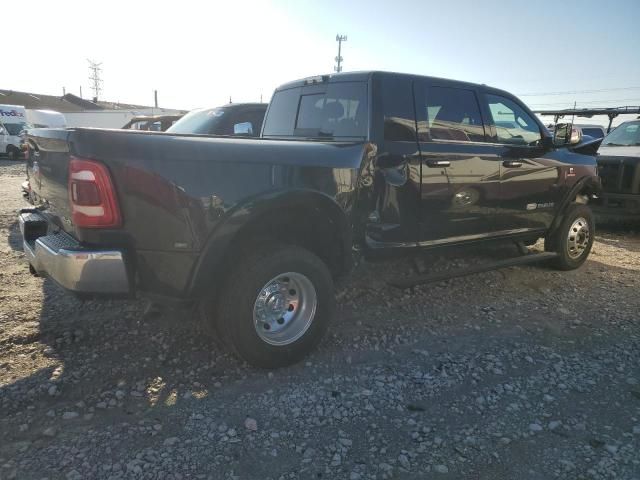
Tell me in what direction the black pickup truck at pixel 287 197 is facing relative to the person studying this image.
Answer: facing away from the viewer and to the right of the viewer

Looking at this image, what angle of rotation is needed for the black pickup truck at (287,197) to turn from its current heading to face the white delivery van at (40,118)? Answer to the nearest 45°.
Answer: approximately 90° to its left
